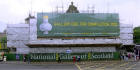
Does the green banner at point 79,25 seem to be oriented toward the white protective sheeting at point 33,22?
no

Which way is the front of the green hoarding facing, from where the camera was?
facing the viewer

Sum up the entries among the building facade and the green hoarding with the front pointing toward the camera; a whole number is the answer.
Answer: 2

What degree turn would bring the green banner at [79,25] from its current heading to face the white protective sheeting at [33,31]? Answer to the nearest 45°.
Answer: approximately 90° to its right

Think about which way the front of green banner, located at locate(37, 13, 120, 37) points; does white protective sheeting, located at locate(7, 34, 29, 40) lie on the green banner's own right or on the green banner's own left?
on the green banner's own right

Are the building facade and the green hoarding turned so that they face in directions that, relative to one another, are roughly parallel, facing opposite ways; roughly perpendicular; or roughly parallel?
roughly parallel

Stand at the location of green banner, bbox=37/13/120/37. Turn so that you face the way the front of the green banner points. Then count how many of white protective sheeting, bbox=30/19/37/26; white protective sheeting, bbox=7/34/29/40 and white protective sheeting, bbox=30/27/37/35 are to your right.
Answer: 3

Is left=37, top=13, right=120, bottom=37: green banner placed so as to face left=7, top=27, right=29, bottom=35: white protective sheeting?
no

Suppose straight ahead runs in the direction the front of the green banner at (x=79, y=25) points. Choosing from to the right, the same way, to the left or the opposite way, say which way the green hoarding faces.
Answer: the same way

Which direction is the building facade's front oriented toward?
toward the camera
